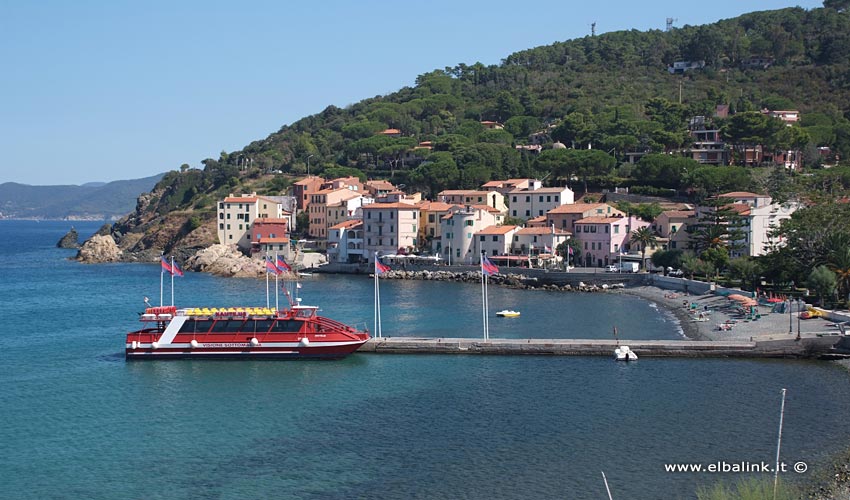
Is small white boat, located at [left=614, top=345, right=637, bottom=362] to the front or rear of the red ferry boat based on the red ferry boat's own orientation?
to the front

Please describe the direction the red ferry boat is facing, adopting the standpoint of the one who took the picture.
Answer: facing to the right of the viewer

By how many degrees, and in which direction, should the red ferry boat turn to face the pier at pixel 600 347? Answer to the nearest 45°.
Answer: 0° — it already faces it
